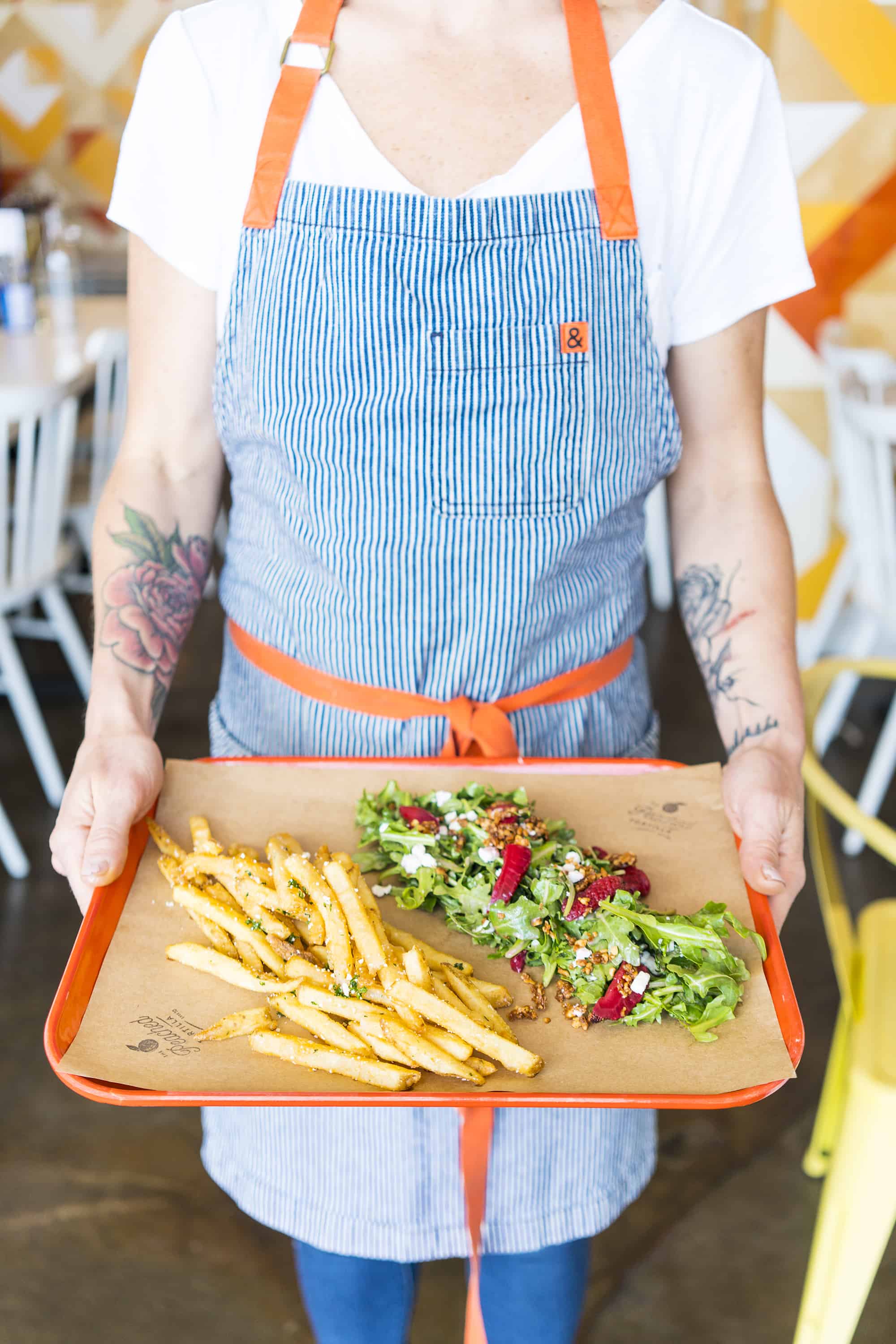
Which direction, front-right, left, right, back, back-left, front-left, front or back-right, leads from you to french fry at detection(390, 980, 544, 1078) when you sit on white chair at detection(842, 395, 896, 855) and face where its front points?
back-right

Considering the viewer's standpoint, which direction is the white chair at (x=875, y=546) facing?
facing away from the viewer and to the right of the viewer

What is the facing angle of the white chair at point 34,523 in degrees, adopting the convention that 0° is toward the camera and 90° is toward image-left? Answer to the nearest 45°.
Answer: approximately 135°

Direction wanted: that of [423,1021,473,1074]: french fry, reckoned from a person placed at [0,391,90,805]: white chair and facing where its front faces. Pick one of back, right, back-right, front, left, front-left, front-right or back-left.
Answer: back-left
